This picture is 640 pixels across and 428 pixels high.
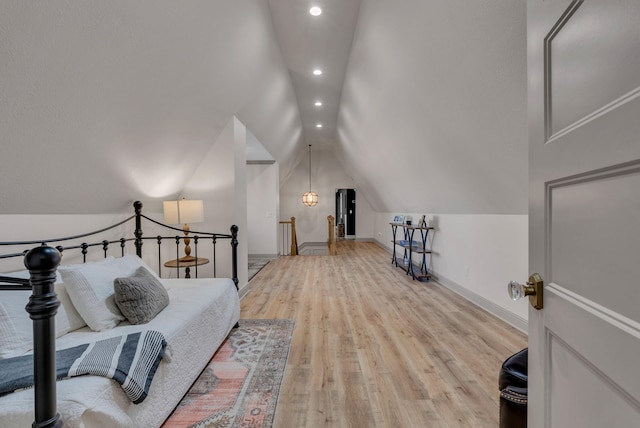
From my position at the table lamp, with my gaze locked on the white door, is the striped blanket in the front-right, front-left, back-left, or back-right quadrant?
front-right

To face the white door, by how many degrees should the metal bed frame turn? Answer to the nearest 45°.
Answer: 0° — it already faces it

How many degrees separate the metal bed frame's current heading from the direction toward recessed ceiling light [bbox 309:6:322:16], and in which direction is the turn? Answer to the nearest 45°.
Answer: approximately 90° to its left

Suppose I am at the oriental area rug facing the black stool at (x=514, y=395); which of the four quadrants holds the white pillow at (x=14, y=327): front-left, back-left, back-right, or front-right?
back-right

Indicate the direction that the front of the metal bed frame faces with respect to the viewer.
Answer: facing the viewer and to the right of the viewer

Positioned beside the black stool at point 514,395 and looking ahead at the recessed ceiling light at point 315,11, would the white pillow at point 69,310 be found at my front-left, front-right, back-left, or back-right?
front-left

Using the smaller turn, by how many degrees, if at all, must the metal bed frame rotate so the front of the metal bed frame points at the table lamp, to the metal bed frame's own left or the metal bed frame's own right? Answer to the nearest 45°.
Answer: approximately 135° to the metal bed frame's own left
